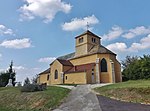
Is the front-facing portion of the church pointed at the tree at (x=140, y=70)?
no
